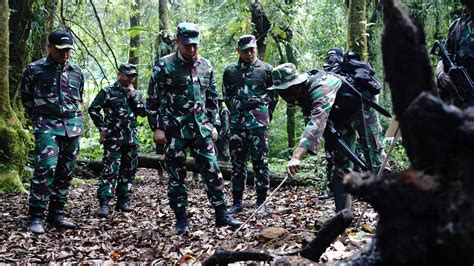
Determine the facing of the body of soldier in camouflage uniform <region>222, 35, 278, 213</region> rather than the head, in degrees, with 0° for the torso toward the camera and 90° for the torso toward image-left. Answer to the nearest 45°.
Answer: approximately 0°

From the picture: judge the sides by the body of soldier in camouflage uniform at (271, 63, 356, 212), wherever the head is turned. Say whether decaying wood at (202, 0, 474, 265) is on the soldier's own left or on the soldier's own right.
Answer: on the soldier's own left

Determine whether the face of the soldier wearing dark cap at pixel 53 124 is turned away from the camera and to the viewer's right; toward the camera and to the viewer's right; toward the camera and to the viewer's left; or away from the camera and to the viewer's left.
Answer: toward the camera and to the viewer's right

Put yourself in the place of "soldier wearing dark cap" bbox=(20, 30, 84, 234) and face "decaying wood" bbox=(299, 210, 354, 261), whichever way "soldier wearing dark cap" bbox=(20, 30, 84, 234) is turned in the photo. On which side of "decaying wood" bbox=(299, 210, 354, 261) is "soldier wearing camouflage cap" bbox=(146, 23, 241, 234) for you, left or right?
left

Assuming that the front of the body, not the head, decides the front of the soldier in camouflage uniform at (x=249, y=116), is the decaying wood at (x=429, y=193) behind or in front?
in front

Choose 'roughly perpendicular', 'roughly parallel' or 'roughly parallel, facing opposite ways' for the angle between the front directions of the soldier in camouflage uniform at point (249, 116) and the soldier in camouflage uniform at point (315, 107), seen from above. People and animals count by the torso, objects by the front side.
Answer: roughly perpendicular

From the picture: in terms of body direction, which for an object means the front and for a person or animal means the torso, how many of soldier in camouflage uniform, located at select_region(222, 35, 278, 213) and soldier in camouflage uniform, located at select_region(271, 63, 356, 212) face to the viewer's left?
1

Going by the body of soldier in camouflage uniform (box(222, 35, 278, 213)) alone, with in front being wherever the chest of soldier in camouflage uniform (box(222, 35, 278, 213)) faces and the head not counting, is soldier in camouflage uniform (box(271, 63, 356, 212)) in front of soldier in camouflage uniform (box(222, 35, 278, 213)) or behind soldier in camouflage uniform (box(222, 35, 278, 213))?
in front

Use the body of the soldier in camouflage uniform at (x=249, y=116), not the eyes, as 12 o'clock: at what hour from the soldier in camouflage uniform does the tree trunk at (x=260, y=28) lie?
The tree trunk is roughly at 6 o'clock from the soldier in camouflage uniform.

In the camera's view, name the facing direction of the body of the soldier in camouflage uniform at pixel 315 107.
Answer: to the viewer's left

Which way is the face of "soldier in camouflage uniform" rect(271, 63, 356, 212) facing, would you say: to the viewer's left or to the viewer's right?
to the viewer's left
